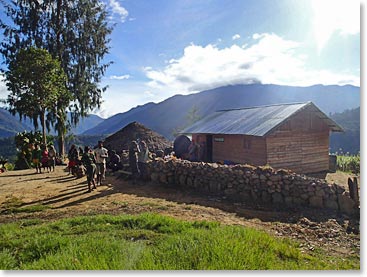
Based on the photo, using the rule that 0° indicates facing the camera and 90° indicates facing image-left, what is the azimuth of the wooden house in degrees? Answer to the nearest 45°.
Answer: approximately 45°

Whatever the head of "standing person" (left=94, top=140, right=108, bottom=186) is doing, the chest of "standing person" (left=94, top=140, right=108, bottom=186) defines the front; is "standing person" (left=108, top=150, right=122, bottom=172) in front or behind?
behind

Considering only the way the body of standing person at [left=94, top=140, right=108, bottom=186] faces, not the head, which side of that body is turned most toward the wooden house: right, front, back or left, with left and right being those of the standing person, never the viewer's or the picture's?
left

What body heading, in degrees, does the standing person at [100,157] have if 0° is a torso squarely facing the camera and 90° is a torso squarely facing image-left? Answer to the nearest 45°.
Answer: approximately 0°

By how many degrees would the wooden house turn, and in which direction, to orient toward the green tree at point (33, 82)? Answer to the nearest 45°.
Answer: approximately 45° to its right

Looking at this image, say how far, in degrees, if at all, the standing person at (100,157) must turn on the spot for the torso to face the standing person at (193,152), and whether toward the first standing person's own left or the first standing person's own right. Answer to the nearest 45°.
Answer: approximately 135° to the first standing person's own left

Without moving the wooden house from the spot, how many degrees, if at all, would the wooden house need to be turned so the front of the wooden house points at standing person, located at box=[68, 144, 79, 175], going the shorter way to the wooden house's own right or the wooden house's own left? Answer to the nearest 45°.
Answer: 0° — it already faces them

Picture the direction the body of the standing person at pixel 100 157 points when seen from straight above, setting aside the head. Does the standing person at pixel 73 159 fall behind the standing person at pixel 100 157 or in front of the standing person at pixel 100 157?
behind

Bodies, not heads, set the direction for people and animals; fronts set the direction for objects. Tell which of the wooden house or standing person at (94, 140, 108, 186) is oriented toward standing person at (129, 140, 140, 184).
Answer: the wooden house

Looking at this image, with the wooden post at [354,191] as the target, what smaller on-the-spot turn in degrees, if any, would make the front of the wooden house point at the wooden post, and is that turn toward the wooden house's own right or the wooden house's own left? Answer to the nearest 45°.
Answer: approximately 45° to the wooden house's own left

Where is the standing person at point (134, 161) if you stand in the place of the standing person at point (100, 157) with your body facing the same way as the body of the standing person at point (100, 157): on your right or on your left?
on your left

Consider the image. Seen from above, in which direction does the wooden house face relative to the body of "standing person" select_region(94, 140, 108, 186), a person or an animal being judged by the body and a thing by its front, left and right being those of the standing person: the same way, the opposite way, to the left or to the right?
to the right
